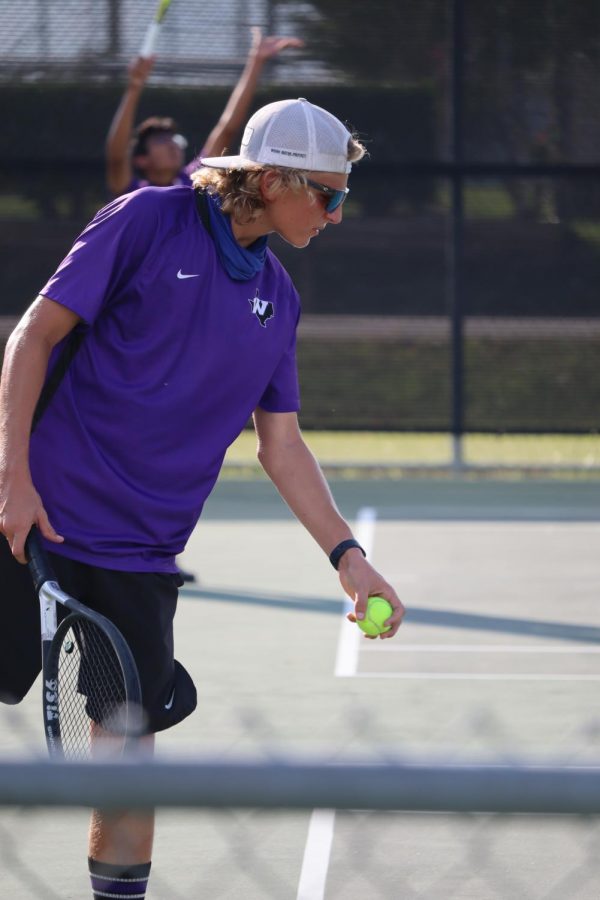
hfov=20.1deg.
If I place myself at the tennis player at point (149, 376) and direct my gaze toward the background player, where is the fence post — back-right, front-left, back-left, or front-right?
front-right

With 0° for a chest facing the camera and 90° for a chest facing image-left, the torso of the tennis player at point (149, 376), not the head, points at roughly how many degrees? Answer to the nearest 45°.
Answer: approximately 315°

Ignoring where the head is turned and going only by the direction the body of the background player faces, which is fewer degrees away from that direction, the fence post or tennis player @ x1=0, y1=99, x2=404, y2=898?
the tennis player

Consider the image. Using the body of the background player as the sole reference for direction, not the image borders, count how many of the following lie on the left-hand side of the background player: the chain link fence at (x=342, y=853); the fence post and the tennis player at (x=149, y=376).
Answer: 1

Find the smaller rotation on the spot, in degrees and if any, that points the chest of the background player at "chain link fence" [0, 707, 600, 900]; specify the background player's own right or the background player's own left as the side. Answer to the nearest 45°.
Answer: approximately 45° to the background player's own right

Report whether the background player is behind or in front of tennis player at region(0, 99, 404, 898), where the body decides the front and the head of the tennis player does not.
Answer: behind

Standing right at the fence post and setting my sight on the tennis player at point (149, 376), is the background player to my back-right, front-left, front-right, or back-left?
front-right

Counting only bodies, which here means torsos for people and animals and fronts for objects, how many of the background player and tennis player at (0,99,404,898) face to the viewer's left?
0

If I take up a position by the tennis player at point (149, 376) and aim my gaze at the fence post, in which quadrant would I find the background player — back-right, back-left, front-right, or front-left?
front-left

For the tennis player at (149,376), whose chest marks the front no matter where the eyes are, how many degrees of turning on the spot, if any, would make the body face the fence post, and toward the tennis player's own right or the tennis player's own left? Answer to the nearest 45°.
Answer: approximately 135° to the tennis player's own left

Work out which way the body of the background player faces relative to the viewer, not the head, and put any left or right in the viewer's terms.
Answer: facing the viewer and to the right of the viewer

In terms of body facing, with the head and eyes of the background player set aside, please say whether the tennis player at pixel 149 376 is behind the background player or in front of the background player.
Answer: in front
